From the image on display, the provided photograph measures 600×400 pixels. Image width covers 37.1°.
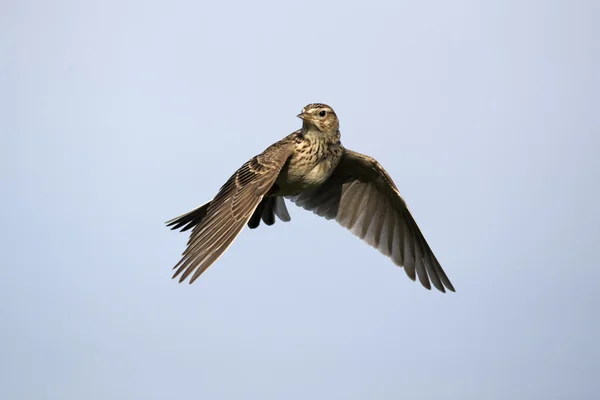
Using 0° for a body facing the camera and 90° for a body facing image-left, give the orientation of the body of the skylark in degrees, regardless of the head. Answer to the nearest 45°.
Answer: approximately 315°
